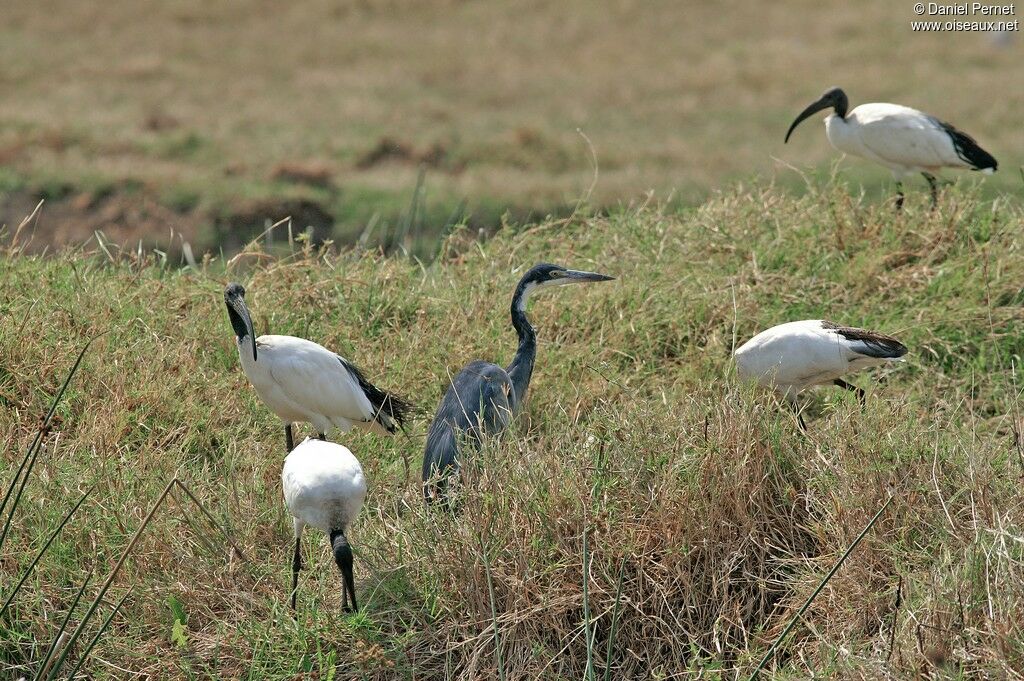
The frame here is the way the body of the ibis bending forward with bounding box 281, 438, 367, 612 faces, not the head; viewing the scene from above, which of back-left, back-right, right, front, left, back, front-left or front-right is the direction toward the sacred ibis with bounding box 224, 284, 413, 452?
back

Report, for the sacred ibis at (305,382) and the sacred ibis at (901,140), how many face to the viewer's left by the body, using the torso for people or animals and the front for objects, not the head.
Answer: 2

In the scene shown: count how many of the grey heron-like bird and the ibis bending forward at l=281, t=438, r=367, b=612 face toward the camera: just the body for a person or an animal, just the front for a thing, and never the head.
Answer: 1

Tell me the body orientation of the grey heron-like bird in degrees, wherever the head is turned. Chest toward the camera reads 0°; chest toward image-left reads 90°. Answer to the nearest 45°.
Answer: approximately 270°

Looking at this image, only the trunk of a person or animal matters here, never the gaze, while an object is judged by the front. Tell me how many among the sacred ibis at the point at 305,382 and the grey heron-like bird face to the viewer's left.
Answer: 1

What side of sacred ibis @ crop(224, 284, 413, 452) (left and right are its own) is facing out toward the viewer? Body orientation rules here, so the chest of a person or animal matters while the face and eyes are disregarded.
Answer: left

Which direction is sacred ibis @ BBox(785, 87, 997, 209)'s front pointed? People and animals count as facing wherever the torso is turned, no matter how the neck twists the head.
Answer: to the viewer's left

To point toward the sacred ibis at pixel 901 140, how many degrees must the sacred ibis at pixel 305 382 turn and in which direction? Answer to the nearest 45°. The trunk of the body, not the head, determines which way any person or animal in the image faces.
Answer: approximately 135° to its right

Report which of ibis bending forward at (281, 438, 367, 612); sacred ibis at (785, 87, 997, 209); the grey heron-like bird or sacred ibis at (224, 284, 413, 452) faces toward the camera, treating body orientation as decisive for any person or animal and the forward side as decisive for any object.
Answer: the ibis bending forward

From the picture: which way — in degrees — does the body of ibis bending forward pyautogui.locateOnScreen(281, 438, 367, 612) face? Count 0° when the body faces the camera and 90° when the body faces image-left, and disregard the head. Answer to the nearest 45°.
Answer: approximately 0°

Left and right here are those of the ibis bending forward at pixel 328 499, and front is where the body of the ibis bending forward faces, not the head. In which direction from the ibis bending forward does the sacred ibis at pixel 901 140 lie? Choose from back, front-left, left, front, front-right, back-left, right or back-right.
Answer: back-left

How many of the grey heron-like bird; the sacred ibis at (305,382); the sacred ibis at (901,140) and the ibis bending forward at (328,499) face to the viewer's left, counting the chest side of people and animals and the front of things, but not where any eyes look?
2
